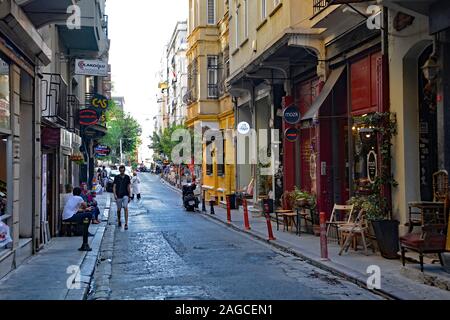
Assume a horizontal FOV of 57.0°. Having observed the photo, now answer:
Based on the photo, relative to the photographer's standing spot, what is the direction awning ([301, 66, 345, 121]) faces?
facing to the left of the viewer

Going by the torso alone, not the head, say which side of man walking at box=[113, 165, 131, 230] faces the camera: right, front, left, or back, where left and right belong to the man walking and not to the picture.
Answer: front

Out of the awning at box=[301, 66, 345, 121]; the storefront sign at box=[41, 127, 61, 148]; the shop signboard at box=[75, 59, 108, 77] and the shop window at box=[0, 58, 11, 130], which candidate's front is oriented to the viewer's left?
the awning

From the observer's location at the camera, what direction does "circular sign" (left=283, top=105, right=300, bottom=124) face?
facing the viewer

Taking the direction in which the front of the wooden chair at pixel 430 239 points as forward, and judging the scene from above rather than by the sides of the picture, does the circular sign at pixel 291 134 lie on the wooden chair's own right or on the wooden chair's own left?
on the wooden chair's own right

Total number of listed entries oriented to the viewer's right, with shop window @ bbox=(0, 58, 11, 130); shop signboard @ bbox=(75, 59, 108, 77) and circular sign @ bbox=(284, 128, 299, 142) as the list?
1

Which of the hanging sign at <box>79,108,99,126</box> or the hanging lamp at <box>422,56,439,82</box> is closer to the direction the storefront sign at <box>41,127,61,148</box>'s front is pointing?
the hanging lamp

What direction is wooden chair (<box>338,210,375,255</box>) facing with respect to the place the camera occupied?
facing to the left of the viewer

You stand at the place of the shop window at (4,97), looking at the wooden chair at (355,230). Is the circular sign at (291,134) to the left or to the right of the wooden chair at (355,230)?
left

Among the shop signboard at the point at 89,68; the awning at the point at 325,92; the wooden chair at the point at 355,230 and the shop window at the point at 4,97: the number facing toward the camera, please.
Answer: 1

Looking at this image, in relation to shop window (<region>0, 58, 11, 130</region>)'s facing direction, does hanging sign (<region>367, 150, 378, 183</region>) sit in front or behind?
in front

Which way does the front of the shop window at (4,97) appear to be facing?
to the viewer's right

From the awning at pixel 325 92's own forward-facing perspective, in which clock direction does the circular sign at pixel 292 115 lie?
The circular sign is roughly at 2 o'clock from the awning.

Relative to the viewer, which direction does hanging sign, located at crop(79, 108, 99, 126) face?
toward the camera
